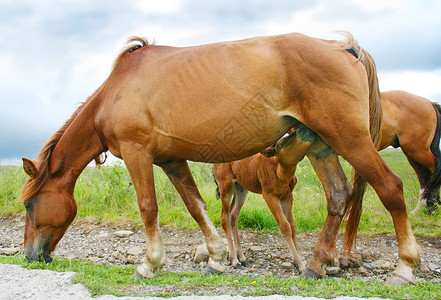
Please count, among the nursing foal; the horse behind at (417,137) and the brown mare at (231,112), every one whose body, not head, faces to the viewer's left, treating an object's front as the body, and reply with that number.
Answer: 2

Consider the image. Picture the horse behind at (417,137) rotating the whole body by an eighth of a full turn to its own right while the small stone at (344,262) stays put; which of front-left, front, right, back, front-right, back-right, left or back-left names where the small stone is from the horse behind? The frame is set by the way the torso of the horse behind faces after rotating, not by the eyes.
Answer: back-left

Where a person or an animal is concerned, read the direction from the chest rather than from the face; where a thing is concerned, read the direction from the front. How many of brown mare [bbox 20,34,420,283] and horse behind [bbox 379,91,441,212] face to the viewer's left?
2

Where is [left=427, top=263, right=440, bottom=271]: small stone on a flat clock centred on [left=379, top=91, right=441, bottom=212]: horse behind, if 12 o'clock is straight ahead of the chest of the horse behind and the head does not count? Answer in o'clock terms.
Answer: The small stone is roughly at 9 o'clock from the horse behind.

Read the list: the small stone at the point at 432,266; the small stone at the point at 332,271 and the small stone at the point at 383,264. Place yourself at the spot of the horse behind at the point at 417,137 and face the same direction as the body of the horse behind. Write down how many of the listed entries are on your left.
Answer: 3

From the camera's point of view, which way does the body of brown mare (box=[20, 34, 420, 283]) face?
to the viewer's left

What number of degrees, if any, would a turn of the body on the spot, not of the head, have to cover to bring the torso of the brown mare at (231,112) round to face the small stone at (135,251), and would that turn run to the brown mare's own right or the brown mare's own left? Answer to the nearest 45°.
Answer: approximately 45° to the brown mare's own right

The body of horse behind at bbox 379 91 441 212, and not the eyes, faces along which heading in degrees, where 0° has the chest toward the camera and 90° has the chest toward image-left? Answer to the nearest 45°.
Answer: approximately 90°

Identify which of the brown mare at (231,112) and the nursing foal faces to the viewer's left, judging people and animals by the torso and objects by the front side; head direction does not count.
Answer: the brown mare

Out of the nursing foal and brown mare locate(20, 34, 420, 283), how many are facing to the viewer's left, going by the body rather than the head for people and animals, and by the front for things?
1

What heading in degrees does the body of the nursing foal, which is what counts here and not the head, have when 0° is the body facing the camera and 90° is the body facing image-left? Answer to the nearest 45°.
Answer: approximately 315°
